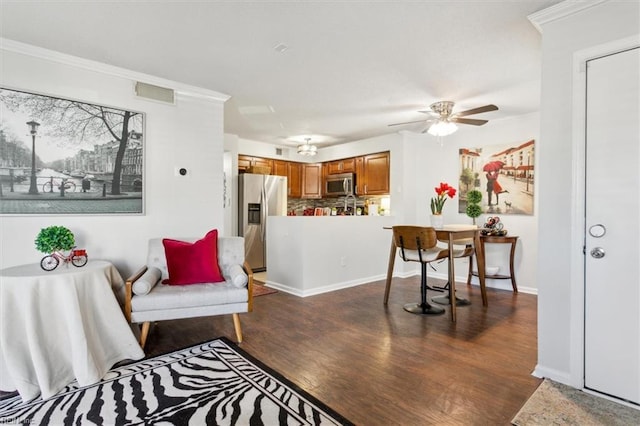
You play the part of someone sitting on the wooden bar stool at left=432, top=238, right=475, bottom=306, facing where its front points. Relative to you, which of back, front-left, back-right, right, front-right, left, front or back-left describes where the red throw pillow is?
front

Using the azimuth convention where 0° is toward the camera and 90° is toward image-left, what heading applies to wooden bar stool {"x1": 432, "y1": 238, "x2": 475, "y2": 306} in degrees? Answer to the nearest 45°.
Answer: approximately 45°

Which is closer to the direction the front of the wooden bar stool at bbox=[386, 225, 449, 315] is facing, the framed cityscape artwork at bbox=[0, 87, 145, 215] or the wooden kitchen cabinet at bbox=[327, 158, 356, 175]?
the wooden kitchen cabinet

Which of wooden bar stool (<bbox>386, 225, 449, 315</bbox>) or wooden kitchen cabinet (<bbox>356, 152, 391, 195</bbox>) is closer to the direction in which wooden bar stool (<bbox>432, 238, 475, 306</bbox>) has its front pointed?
the wooden bar stool

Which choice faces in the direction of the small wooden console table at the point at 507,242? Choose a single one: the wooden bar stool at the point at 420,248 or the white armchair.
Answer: the wooden bar stool

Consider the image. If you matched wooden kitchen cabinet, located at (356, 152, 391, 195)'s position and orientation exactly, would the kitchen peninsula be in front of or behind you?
in front

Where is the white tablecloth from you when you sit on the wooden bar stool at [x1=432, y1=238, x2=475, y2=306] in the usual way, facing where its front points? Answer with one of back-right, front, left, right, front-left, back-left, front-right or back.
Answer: front

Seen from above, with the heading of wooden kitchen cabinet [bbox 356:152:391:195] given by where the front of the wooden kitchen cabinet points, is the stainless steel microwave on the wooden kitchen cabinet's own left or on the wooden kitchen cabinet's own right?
on the wooden kitchen cabinet's own right

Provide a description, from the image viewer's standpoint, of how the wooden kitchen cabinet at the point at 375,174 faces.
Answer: facing the viewer and to the left of the viewer

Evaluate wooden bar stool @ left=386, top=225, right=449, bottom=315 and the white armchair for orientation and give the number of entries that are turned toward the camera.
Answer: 1

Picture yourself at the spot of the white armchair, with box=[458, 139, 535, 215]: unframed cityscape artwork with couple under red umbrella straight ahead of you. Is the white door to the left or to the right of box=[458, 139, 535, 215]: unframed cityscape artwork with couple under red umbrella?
right

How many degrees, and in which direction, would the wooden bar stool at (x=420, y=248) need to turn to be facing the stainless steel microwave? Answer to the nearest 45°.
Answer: approximately 90° to its left

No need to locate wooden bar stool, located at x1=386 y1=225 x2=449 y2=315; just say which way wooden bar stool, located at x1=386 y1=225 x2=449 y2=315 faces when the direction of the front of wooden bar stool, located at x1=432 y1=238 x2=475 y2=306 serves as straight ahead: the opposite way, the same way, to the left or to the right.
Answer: the opposite way

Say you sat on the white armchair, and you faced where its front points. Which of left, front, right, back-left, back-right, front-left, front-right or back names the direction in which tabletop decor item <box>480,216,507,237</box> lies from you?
left

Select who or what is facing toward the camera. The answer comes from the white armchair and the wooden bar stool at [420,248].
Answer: the white armchair

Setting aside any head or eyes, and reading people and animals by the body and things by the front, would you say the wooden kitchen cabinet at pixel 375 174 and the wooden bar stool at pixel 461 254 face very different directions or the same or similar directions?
same or similar directions

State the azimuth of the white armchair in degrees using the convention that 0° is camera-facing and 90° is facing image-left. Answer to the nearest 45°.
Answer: approximately 0°

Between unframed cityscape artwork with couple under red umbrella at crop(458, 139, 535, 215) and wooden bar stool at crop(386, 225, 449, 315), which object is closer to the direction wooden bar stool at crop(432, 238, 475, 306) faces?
the wooden bar stool at crop(386, 225, 449, 315)

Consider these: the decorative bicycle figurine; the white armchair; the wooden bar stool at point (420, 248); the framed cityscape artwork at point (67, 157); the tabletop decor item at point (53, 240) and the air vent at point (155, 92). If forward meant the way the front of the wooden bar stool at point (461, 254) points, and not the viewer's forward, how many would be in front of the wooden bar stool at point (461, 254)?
6
